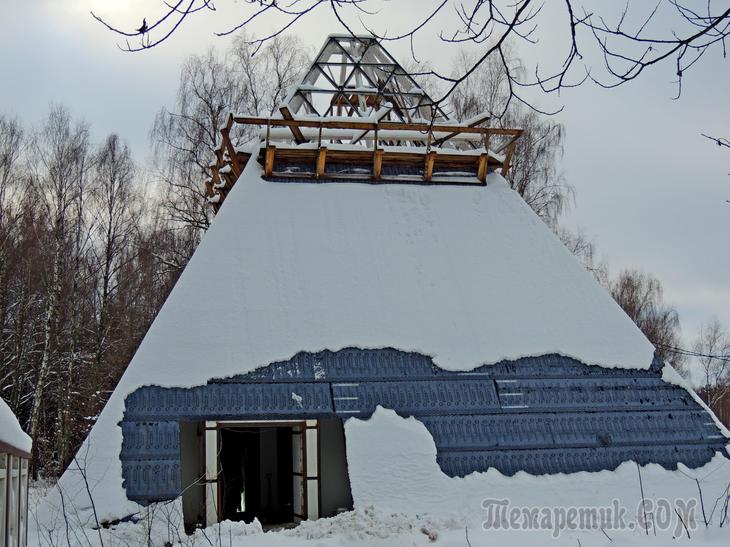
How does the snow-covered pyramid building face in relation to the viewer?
toward the camera

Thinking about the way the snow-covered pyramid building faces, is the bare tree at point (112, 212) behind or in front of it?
behind

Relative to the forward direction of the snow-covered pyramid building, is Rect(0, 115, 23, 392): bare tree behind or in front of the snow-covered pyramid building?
behind
